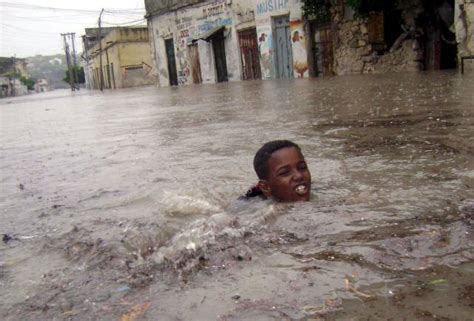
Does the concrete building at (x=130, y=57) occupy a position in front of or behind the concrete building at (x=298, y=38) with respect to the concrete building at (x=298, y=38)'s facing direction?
behind

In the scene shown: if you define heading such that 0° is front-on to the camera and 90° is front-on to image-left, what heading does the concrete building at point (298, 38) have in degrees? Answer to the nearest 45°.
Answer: approximately 0°
